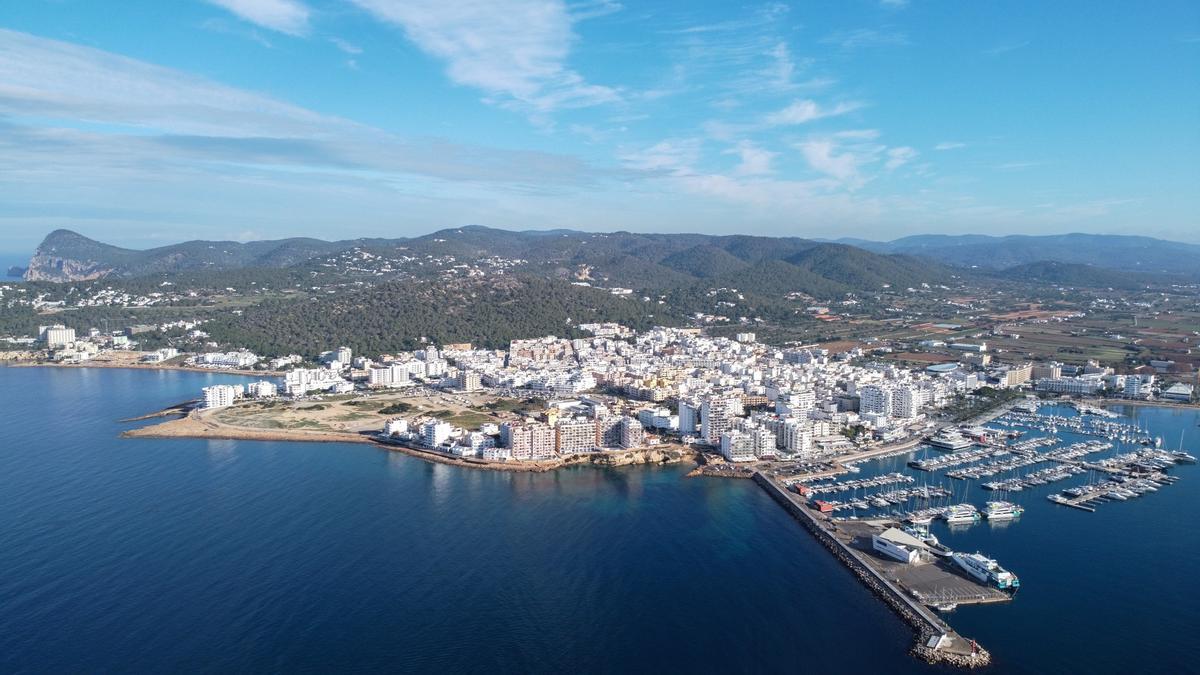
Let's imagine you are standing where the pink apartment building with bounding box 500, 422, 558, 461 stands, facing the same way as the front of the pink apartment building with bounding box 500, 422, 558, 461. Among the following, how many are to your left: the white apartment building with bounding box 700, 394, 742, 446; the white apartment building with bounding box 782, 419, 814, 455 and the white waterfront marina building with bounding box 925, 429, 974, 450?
3

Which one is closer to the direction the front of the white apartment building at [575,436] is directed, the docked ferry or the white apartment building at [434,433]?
the docked ferry

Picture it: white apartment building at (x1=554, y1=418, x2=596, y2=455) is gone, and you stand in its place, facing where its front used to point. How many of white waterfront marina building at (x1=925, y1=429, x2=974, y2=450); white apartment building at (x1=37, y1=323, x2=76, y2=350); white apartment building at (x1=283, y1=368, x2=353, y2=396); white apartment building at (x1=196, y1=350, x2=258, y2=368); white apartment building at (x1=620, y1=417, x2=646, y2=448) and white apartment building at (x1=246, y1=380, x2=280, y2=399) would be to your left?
2

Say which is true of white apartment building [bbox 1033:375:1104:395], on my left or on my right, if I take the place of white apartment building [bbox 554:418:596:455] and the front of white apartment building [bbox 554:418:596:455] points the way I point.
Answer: on my left

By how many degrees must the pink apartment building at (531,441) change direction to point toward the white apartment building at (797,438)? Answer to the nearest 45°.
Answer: approximately 90° to its left

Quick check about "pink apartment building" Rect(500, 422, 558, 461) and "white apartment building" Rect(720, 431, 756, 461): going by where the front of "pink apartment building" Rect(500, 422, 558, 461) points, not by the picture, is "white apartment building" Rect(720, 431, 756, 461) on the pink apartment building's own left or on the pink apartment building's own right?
on the pink apartment building's own left

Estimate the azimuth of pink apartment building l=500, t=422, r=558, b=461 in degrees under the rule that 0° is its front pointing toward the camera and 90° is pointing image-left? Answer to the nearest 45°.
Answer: approximately 0°

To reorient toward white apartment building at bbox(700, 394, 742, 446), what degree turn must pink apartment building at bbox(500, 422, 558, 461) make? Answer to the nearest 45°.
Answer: approximately 90° to its left

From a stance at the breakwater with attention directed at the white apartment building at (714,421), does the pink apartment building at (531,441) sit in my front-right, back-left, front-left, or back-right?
front-left

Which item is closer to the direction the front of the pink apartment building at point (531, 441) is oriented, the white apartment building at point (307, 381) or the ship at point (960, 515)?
the ship

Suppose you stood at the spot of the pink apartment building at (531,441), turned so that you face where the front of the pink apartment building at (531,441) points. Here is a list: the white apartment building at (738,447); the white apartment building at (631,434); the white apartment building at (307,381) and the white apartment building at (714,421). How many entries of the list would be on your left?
3

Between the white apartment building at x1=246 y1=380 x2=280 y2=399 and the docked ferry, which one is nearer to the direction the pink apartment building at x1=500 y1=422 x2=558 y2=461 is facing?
the docked ferry

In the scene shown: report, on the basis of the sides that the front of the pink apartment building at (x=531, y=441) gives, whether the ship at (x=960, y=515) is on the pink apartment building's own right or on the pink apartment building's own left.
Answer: on the pink apartment building's own left

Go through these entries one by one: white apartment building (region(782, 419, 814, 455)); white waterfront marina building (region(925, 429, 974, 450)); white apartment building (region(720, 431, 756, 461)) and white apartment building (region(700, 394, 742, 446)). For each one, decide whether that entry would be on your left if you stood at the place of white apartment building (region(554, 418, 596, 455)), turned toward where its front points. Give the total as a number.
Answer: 4

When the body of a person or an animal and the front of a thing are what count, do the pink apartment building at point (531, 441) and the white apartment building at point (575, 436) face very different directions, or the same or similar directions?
same or similar directions

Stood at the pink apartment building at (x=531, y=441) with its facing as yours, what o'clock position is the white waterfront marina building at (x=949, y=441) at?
The white waterfront marina building is roughly at 9 o'clock from the pink apartment building.

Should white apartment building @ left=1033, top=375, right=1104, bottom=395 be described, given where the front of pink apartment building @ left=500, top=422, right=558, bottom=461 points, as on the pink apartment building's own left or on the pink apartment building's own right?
on the pink apartment building's own left

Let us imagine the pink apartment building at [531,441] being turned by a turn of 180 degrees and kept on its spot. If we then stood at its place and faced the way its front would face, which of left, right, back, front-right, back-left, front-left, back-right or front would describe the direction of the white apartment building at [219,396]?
front-left

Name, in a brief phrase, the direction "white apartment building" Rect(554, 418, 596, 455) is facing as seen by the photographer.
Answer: facing the viewer
